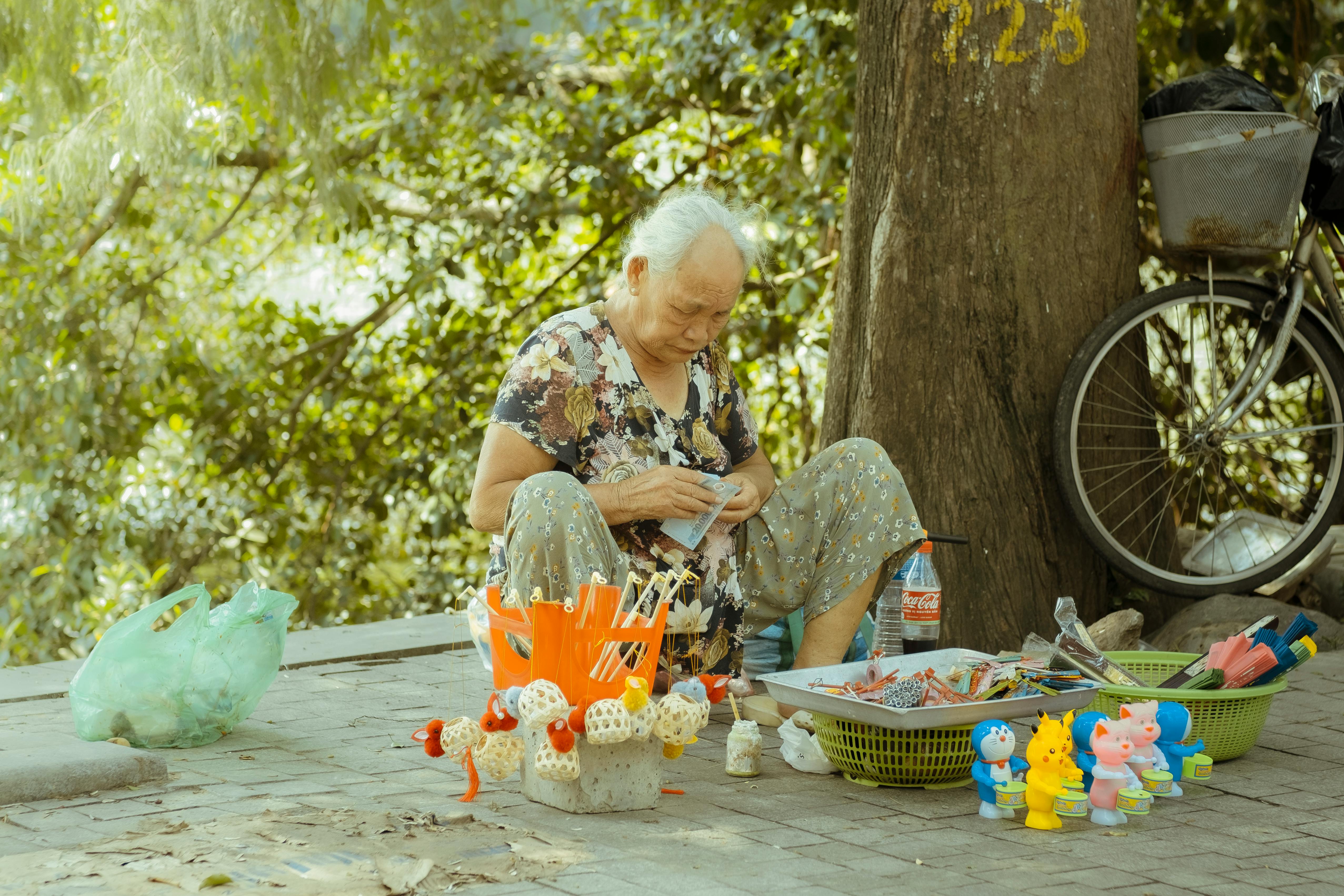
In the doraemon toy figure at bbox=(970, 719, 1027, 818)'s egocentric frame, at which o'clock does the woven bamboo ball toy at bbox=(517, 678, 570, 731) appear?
The woven bamboo ball toy is roughly at 4 o'clock from the doraemon toy figure.

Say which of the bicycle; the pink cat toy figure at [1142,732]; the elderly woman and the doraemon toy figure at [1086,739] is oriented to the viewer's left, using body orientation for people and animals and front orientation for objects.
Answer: the bicycle

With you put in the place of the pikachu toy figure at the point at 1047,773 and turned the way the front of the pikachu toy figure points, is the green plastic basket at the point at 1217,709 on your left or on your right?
on your left

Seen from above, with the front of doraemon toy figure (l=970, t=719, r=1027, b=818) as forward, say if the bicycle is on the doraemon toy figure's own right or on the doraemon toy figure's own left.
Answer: on the doraemon toy figure's own left

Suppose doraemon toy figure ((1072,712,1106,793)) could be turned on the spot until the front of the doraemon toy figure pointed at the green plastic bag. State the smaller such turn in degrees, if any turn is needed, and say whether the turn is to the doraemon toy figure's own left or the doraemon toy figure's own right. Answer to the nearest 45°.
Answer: approximately 135° to the doraemon toy figure's own right

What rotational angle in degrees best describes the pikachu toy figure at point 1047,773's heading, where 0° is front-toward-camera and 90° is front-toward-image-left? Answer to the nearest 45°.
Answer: approximately 315°

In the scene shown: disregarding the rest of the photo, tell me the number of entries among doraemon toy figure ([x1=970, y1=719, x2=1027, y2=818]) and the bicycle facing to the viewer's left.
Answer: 1

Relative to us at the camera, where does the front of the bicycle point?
facing to the left of the viewer

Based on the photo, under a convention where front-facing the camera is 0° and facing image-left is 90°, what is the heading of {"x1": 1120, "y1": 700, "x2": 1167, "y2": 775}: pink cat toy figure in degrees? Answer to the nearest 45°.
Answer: approximately 315°

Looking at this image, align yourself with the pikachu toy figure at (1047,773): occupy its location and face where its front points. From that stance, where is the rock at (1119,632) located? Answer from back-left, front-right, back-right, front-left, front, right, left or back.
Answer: back-left

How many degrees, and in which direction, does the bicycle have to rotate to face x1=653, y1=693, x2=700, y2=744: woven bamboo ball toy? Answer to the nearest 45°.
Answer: approximately 45° to its left
